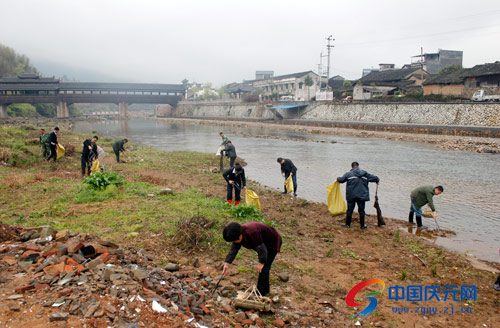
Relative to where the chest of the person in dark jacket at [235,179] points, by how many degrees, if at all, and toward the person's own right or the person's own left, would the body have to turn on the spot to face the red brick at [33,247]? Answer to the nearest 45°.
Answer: approximately 45° to the person's own right

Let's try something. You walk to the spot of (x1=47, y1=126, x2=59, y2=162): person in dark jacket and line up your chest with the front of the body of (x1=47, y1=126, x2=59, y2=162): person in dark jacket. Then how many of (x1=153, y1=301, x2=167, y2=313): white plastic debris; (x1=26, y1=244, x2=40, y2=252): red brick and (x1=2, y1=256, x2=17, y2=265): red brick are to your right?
3

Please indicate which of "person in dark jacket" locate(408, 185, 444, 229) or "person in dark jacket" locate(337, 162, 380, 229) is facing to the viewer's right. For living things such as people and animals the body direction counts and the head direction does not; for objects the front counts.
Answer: "person in dark jacket" locate(408, 185, 444, 229)

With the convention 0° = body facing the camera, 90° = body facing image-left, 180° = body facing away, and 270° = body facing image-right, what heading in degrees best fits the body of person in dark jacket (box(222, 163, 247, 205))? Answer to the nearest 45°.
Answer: approximately 0°

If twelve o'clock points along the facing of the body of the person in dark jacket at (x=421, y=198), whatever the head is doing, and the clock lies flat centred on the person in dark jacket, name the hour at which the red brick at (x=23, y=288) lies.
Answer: The red brick is roughly at 4 o'clock from the person in dark jacket.

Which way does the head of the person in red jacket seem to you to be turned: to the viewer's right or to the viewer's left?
to the viewer's left

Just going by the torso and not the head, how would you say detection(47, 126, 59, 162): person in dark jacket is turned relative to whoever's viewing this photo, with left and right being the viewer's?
facing to the right of the viewer
